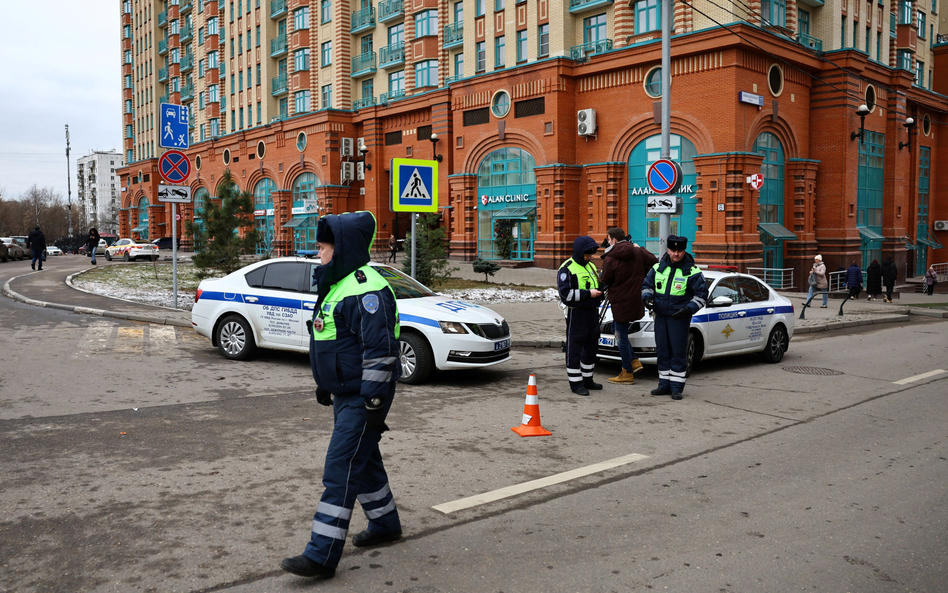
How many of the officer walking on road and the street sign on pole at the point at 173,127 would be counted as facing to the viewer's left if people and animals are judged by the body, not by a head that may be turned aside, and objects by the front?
1

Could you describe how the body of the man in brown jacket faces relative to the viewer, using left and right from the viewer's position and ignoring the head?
facing away from the viewer and to the left of the viewer

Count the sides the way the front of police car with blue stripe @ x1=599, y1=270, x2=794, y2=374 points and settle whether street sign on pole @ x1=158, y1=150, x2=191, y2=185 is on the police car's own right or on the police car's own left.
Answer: on the police car's own right

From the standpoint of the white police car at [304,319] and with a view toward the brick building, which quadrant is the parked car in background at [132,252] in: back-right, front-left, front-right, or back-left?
front-left

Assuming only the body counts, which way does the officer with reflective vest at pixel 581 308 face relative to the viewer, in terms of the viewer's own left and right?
facing the viewer and to the right of the viewer

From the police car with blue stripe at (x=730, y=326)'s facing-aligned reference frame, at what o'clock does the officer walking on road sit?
The officer walking on road is roughly at 11 o'clock from the police car with blue stripe.

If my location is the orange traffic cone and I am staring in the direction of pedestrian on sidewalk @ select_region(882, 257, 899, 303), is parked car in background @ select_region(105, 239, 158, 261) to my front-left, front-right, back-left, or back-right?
front-left

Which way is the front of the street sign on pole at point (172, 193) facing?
toward the camera

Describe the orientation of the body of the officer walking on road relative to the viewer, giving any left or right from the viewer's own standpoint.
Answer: facing to the left of the viewer

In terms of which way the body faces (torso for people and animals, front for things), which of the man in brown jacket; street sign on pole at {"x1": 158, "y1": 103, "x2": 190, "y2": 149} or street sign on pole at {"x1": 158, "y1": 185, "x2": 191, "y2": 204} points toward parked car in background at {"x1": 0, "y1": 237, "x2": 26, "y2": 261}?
the man in brown jacket

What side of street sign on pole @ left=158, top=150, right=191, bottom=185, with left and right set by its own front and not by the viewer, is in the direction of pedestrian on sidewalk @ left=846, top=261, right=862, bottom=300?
left

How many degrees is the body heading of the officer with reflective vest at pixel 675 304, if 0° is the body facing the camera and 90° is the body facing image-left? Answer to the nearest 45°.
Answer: approximately 0°

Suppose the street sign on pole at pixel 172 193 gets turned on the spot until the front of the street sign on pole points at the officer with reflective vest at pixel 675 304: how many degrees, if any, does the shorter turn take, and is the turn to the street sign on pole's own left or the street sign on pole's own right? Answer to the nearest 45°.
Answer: approximately 45° to the street sign on pole's own left
